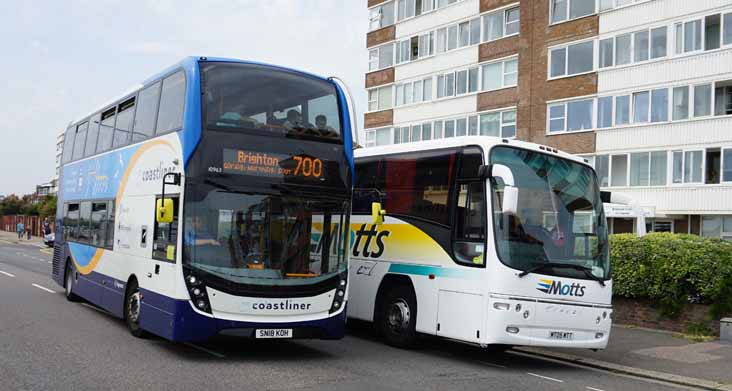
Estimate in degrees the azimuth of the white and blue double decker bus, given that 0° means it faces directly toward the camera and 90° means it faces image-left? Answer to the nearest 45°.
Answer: approximately 315°

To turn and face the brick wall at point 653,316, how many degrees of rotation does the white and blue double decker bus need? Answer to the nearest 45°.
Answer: approximately 90° to its left

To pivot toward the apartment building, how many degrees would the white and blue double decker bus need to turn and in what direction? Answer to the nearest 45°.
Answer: approximately 90° to its left

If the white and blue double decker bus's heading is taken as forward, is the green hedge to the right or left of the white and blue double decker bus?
on its left
